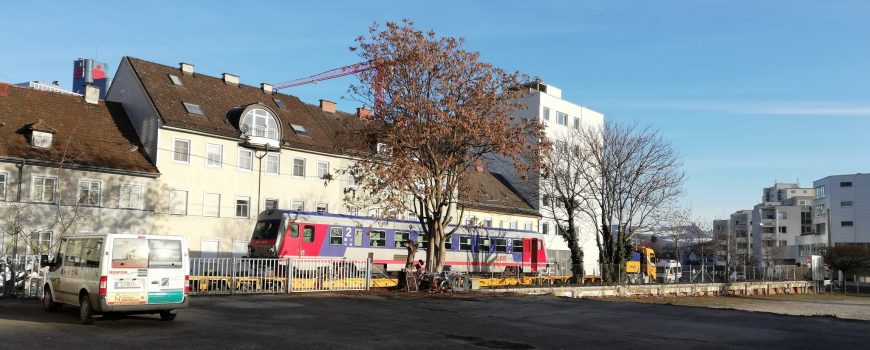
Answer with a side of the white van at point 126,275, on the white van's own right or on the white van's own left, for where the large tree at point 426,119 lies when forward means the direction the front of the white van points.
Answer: on the white van's own right

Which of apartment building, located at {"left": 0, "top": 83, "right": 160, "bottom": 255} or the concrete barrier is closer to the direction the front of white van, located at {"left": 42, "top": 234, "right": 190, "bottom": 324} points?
the apartment building

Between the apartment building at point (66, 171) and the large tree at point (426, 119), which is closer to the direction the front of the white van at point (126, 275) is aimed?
the apartment building

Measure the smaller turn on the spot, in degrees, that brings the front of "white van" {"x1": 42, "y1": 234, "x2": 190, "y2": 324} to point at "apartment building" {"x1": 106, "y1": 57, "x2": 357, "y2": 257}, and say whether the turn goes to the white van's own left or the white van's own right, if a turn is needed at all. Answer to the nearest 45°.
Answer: approximately 45° to the white van's own right

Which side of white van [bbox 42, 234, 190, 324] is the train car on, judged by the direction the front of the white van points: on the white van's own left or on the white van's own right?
on the white van's own right

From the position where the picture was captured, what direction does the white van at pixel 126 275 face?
facing away from the viewer and to the left of the viewer

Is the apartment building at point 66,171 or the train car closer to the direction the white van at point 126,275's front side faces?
the apartment building

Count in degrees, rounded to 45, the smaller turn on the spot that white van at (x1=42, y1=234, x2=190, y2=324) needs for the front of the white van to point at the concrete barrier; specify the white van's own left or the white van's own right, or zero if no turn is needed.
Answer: approximately 90° to the white van's own right
